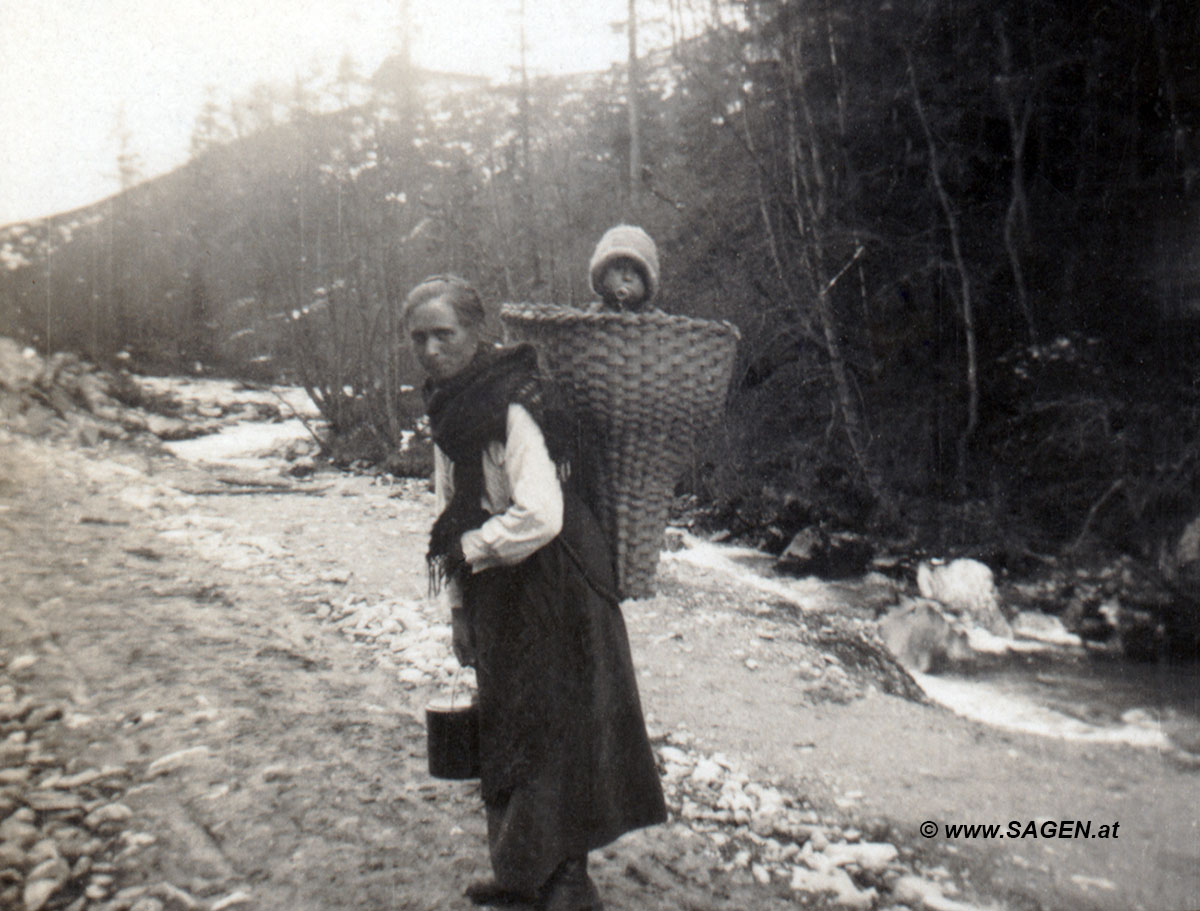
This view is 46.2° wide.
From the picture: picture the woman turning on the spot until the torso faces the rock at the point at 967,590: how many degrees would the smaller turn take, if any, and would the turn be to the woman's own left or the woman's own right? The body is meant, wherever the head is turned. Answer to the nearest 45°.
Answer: approximately 180°

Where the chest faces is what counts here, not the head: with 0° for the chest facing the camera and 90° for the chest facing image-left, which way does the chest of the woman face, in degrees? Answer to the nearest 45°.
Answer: approximately 45°

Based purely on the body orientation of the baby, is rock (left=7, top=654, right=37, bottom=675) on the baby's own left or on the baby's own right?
on the baby's own right

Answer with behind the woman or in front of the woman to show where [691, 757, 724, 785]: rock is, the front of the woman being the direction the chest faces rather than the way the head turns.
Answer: behind

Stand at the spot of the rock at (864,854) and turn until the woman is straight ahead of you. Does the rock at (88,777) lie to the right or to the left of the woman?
right

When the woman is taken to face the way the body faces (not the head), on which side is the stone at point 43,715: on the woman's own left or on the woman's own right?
on the woman's own right
